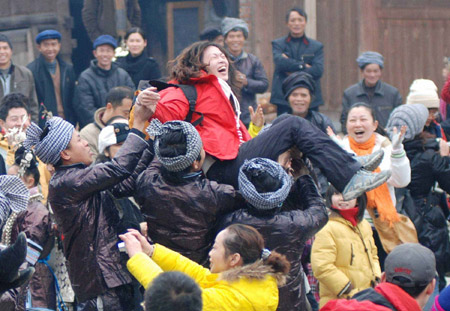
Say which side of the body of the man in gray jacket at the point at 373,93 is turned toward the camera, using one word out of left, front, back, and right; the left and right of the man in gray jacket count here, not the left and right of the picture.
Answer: front

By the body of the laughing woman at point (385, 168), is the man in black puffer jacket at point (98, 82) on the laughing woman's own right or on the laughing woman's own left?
on the laughing woman's own right

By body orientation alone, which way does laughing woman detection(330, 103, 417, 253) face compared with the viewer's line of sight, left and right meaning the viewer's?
facing the viewer and to the left of the viewer

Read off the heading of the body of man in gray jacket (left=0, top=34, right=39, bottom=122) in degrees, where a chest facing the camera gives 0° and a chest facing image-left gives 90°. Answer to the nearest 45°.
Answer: approximately 0°

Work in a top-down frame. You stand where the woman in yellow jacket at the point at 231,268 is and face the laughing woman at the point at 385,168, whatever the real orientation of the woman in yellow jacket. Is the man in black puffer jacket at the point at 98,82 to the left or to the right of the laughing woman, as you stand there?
left

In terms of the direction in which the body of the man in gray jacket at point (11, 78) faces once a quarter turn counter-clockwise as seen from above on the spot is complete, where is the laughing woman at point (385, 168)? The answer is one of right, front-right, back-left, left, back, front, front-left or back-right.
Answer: front-right

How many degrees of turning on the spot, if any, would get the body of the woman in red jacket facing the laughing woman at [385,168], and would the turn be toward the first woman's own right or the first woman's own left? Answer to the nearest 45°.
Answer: approximately 45° to the first woman's own left
